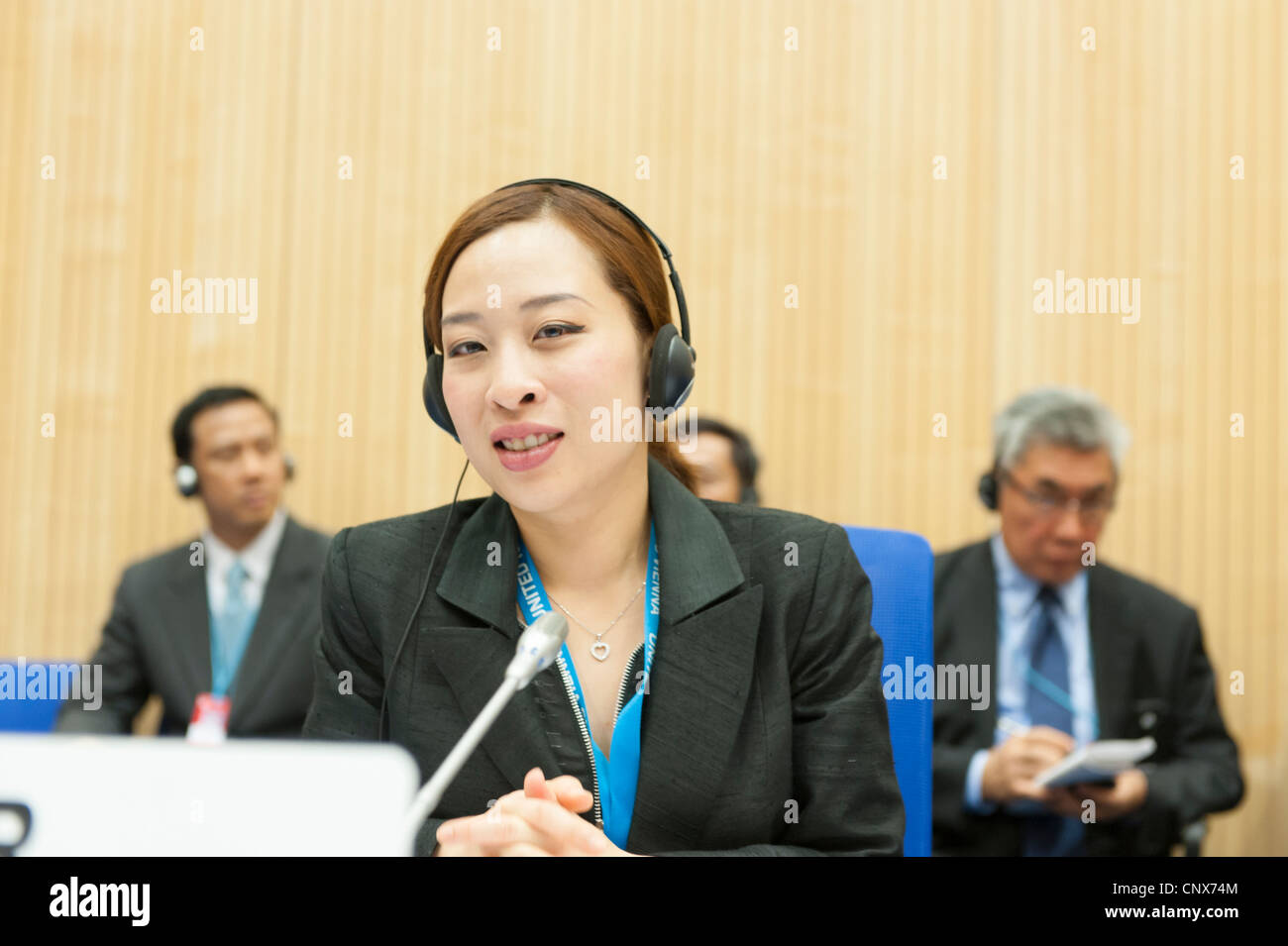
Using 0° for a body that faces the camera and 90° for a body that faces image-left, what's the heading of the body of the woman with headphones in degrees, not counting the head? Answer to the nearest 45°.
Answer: approximately 0°

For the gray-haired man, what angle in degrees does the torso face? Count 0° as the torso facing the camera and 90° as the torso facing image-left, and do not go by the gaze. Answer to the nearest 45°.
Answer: approximately 0°

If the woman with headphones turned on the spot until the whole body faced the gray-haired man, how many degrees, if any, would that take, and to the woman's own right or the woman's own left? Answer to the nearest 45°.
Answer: approximately 135° to the woman's own left

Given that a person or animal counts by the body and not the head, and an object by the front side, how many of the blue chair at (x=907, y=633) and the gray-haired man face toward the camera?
2
